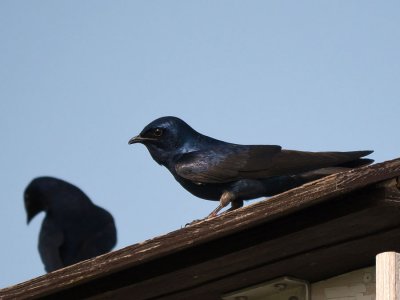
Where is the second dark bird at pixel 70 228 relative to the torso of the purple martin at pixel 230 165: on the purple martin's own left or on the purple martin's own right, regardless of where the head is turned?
on the purple martin's own right

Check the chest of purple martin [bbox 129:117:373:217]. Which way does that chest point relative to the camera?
to the viewer's left
